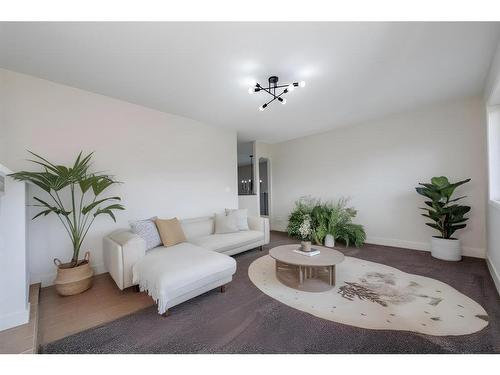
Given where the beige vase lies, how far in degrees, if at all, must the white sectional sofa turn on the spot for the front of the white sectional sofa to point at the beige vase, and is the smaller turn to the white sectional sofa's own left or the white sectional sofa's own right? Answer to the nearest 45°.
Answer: approximately 45° to the white sectional sofa's own left

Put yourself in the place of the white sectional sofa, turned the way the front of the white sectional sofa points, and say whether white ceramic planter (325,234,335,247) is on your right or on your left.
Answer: on your left

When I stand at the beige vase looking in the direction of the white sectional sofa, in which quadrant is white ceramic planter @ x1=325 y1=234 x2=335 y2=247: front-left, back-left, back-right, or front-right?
back-right

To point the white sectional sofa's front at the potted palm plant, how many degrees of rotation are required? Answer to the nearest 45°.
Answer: approximately 135° to its right

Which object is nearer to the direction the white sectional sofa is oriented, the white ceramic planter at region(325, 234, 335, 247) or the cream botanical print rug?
the cream botanical print rug

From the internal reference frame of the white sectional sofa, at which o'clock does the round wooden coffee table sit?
The round wooden coffee table is roughly at 11 o'clock from the white sectional sofa.

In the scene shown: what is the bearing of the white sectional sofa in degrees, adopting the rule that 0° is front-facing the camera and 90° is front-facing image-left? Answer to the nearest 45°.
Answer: approximately 315°
